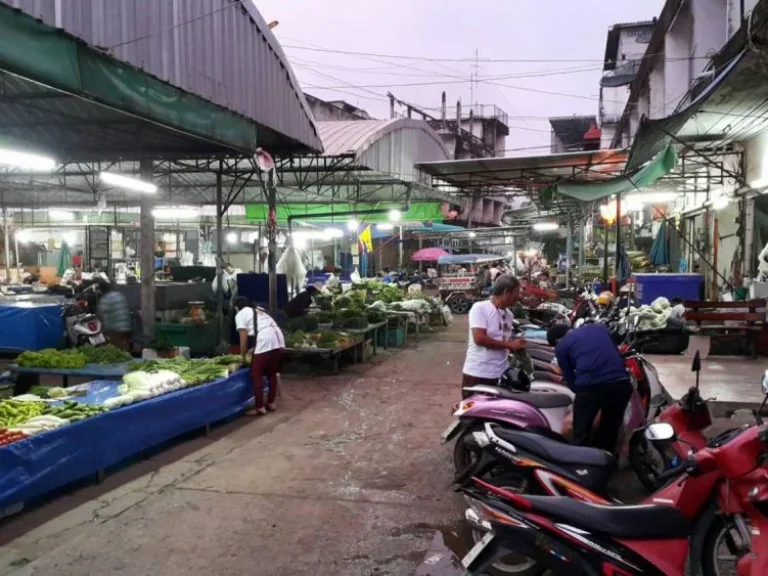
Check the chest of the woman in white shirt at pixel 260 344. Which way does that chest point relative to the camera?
to the viewer's left

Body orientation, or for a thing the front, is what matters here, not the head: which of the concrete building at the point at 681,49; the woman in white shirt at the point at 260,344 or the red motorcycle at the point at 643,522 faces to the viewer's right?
the red motorcycle

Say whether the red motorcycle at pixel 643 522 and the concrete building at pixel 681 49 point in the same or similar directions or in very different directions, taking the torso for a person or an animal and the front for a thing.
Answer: very different directions

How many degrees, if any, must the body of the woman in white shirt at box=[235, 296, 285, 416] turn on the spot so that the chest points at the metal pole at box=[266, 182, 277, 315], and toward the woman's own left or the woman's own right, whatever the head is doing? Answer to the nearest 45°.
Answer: approximately 90° to the woman's own right

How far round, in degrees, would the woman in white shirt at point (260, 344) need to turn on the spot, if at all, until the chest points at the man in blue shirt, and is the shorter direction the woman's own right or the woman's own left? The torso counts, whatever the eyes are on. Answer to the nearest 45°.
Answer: approximately 135° to the woman's own left

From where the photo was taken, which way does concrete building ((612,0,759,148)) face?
to the viewer's left

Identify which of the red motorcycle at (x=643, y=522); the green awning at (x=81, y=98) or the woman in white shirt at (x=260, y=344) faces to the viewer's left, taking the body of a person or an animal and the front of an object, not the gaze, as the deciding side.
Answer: the woman in white shirt

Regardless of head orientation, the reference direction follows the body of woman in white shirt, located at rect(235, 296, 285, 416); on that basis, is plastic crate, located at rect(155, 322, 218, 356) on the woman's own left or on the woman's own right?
on the woman's own right

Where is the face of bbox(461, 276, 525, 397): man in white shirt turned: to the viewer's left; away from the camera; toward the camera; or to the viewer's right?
to the viewer's right

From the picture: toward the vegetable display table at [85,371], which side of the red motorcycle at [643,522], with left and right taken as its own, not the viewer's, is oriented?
back

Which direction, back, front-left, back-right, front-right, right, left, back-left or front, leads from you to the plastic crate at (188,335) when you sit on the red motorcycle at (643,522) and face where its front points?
back-left

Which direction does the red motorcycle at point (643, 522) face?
to the viewer's right
